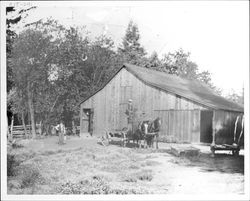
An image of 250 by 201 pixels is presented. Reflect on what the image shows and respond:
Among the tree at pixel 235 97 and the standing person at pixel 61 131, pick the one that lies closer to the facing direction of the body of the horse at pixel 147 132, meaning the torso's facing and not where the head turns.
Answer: the tree

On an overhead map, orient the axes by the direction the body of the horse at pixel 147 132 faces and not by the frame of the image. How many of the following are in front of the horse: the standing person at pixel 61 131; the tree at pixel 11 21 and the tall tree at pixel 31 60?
0

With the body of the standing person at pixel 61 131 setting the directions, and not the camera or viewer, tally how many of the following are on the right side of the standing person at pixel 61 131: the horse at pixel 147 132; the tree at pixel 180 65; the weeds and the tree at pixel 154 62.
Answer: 0

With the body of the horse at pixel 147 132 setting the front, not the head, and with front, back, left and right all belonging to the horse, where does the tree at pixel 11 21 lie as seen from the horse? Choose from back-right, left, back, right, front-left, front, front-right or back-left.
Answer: back-right

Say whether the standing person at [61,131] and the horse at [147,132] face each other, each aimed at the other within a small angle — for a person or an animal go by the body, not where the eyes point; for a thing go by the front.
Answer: no

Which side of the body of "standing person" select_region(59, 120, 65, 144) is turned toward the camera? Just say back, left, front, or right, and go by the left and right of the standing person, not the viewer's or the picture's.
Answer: front

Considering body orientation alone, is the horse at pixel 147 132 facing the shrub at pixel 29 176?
no

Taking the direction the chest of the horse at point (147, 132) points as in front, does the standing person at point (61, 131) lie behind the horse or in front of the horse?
behind

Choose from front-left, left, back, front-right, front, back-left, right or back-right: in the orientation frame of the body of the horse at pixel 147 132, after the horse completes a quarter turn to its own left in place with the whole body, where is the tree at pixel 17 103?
back-left

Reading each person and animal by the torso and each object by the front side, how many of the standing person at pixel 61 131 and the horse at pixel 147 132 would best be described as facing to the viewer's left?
0

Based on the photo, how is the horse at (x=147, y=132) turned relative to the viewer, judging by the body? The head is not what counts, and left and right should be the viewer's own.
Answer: facing the viewer and to the right of the viewer
